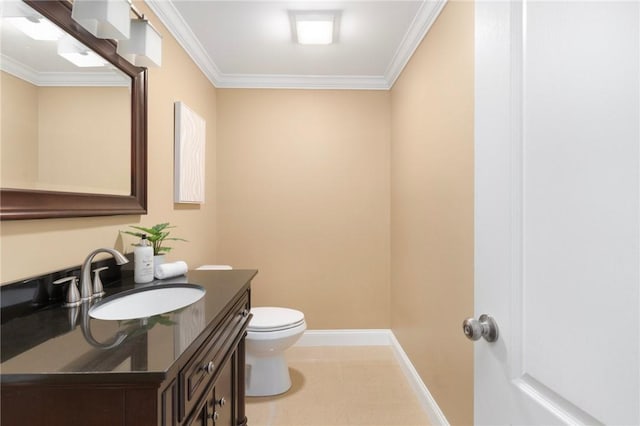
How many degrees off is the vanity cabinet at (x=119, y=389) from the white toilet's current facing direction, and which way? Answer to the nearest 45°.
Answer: approximately 90° to its right

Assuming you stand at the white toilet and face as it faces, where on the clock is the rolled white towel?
The rolled white towel is roughly at 4 o'clock from the white toilet.

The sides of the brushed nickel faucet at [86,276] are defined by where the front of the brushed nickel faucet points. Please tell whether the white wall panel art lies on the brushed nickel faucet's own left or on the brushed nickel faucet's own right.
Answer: on the brushed nickel faucet's own left

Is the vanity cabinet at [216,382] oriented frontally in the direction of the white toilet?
no

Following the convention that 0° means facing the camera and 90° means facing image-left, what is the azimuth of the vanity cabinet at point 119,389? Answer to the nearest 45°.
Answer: approximately 270°

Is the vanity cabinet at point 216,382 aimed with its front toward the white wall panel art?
no

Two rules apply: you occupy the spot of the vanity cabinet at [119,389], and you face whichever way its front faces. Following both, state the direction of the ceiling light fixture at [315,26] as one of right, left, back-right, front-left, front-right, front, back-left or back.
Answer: front-left

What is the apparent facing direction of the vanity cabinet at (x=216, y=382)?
to the viewer's right

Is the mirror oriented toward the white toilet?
no

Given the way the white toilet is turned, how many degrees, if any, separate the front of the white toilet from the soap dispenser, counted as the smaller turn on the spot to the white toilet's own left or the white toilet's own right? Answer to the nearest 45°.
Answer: approximately 135° to the white toilet's own right

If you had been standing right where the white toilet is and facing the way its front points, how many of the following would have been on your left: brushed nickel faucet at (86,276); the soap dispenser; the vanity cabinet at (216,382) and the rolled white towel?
0

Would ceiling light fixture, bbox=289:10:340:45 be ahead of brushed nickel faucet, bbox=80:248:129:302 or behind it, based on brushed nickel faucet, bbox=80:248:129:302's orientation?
ahead

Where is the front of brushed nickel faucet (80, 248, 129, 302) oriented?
to the viewer's right

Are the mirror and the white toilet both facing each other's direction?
no
